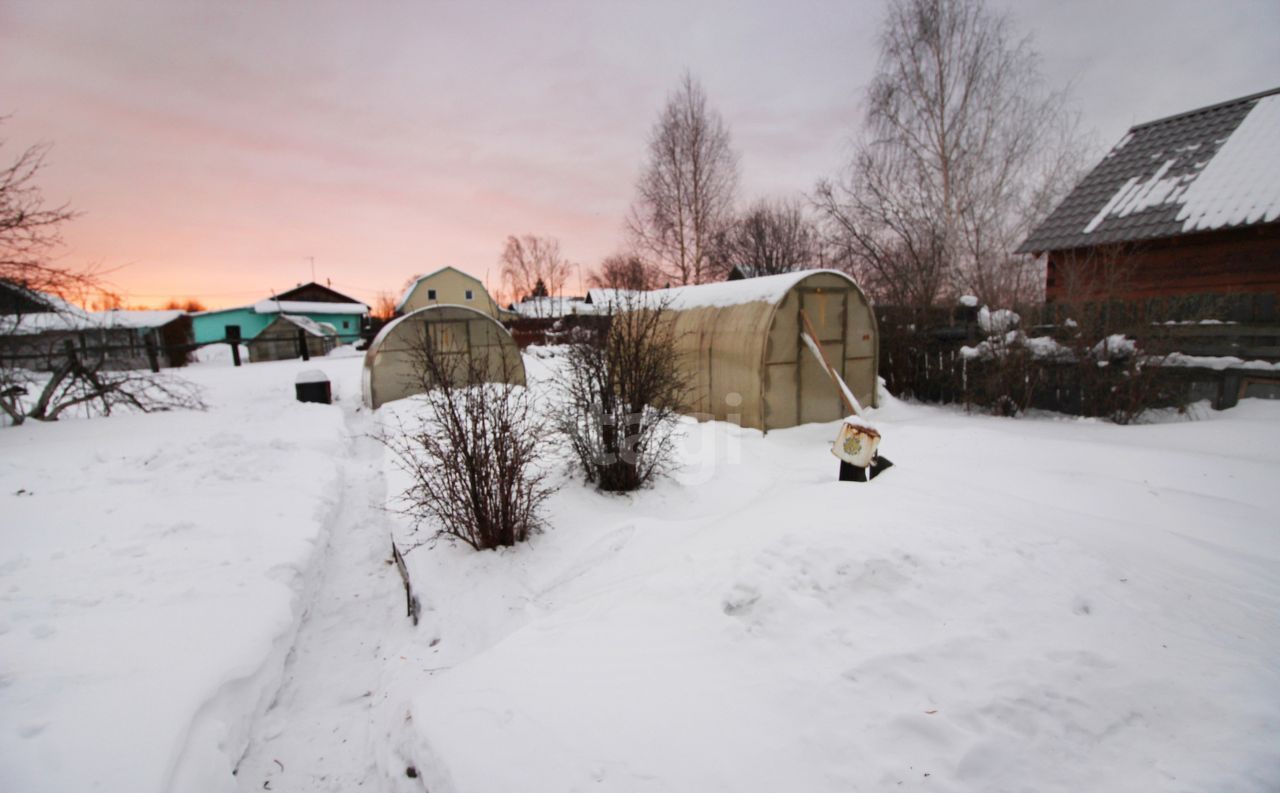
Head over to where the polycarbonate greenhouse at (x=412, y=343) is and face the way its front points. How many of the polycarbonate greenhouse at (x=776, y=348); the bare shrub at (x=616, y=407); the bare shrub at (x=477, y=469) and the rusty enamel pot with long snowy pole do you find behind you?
0

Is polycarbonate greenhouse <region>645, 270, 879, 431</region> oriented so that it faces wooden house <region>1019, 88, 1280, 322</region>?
no

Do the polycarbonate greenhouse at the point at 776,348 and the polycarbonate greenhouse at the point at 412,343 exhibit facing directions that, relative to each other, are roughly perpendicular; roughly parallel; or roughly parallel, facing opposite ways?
roughly parallel

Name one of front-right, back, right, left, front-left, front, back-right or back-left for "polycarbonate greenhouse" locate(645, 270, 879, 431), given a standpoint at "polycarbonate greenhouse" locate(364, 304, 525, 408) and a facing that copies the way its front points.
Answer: front-left

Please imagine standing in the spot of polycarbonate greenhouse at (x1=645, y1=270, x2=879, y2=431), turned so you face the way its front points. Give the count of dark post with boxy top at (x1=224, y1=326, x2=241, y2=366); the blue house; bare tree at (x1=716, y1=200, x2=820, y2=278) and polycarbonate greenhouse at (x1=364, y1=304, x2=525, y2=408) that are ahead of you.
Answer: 0

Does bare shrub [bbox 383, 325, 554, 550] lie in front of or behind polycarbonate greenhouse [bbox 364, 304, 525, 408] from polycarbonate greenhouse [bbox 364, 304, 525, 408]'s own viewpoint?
in front

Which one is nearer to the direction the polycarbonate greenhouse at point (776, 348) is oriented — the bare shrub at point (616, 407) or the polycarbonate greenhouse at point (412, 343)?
the bare shrub

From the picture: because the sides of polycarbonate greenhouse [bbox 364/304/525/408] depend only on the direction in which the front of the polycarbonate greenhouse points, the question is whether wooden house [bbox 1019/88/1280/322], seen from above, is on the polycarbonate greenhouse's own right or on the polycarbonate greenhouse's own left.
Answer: on the polycarbonate greenhouse's own left

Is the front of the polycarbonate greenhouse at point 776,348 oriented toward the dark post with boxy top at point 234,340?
no

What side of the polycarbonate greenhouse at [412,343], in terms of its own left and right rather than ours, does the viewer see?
front

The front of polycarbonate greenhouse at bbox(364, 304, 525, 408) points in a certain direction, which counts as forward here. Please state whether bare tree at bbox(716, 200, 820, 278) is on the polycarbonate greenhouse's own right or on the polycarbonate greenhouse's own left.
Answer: on the polycarbonate greenhouse's own left

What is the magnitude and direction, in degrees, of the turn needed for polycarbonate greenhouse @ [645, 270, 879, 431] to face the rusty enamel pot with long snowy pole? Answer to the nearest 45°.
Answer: approximately 45° to its right

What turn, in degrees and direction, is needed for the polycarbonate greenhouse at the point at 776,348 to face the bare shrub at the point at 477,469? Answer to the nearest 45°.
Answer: approximately 90° to its right

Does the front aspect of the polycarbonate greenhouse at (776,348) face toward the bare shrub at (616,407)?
no
